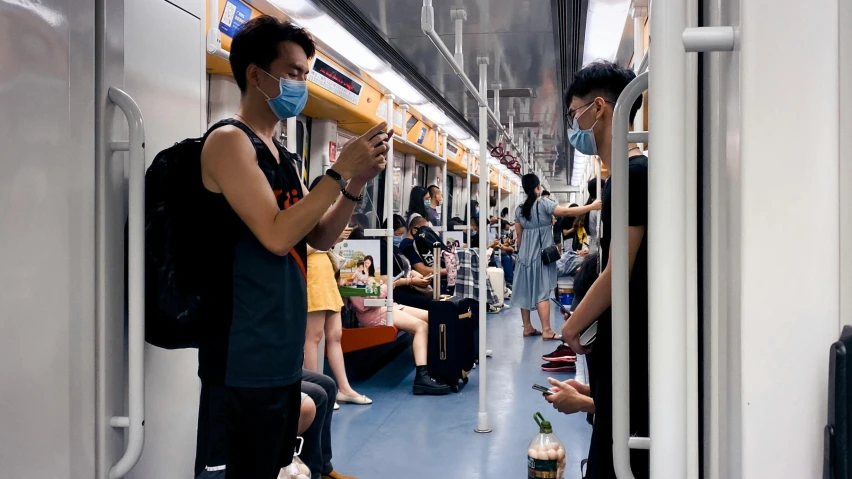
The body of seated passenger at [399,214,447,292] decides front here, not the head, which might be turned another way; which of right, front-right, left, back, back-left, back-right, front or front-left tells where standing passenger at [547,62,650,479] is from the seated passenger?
right

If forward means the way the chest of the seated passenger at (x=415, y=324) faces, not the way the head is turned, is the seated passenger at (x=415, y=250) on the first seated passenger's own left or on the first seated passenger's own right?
on the first seated passenger's own left

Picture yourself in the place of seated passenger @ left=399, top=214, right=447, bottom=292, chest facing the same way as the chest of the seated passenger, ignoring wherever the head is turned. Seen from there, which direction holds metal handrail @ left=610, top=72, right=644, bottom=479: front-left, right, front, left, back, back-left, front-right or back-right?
right

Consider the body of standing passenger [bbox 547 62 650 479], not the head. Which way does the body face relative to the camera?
to the viewer's left

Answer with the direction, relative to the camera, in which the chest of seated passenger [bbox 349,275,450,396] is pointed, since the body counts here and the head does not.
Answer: to the viewer's right

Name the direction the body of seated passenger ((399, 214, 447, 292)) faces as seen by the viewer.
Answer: to the viewer's right

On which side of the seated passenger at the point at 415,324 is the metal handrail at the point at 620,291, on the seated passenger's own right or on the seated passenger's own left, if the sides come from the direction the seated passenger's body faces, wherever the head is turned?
on the seated passenger's own right

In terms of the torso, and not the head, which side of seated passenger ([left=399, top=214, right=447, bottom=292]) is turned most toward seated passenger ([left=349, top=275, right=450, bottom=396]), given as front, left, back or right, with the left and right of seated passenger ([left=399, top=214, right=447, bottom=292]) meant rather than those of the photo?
right

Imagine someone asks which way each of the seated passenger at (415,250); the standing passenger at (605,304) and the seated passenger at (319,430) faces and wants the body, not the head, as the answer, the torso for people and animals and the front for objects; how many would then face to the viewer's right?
2

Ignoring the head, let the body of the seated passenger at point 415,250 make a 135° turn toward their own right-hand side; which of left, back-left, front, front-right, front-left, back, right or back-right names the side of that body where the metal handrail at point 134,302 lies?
front-left

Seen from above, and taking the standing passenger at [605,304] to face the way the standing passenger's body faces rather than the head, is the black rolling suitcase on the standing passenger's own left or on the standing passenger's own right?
on the standing passenger's own right

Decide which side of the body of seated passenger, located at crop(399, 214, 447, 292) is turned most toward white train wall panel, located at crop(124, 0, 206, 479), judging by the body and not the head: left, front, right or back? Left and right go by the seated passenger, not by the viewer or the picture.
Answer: right

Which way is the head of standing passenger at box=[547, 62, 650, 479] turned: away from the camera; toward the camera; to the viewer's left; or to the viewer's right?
to the viewer's left

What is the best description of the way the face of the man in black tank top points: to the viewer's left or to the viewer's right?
to the viewer's right

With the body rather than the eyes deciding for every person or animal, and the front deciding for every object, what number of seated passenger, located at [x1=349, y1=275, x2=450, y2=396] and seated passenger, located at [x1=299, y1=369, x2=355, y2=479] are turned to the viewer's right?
2

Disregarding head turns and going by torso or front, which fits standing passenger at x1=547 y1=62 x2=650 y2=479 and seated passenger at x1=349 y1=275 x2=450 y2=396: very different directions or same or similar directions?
very different directions
